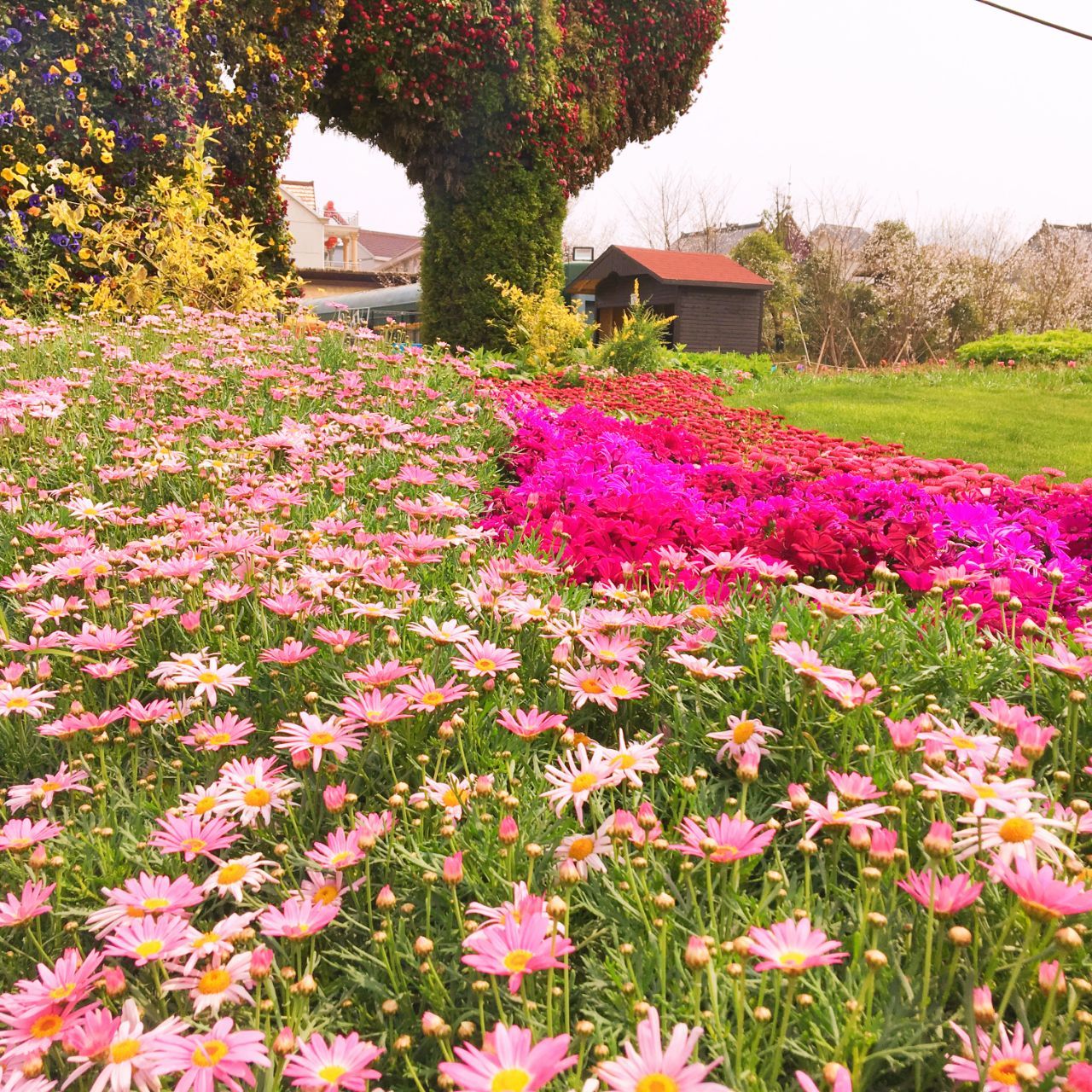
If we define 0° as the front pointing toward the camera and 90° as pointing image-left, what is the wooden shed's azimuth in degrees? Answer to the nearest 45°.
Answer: approximately 45°

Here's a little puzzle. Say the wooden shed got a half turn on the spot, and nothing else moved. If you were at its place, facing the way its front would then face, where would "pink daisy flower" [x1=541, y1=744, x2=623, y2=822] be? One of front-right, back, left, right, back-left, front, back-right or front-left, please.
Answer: back-right

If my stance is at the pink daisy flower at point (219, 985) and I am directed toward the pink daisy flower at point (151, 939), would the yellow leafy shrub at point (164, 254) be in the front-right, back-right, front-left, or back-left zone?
front-right

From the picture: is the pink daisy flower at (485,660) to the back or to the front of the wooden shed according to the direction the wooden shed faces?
to the front

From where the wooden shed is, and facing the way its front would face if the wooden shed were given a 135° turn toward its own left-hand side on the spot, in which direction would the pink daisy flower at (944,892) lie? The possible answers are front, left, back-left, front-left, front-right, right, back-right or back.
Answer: right

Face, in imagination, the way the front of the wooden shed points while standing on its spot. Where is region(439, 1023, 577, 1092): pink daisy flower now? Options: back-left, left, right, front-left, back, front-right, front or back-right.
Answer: front-left

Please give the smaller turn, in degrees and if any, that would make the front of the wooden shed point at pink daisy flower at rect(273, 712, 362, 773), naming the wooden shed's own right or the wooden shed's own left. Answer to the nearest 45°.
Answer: approximately 45° to the wooden shed's own left

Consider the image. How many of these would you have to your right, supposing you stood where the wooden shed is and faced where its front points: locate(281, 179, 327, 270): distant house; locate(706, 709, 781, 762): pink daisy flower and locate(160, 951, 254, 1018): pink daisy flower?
1

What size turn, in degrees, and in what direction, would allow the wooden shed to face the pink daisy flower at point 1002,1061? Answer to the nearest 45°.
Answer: approximately 45° to its left

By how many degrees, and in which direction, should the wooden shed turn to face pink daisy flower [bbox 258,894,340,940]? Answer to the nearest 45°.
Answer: approximately 45° to its left

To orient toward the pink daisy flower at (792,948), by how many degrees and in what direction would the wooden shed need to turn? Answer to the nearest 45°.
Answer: approximately 45° to its left

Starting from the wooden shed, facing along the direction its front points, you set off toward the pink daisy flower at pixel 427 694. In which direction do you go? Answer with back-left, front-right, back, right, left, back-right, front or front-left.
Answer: front-left

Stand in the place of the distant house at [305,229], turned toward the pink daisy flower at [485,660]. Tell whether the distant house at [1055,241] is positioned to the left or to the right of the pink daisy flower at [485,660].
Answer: left

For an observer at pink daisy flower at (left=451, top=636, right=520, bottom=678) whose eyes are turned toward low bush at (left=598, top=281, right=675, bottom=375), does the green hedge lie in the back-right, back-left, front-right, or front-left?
front-right
